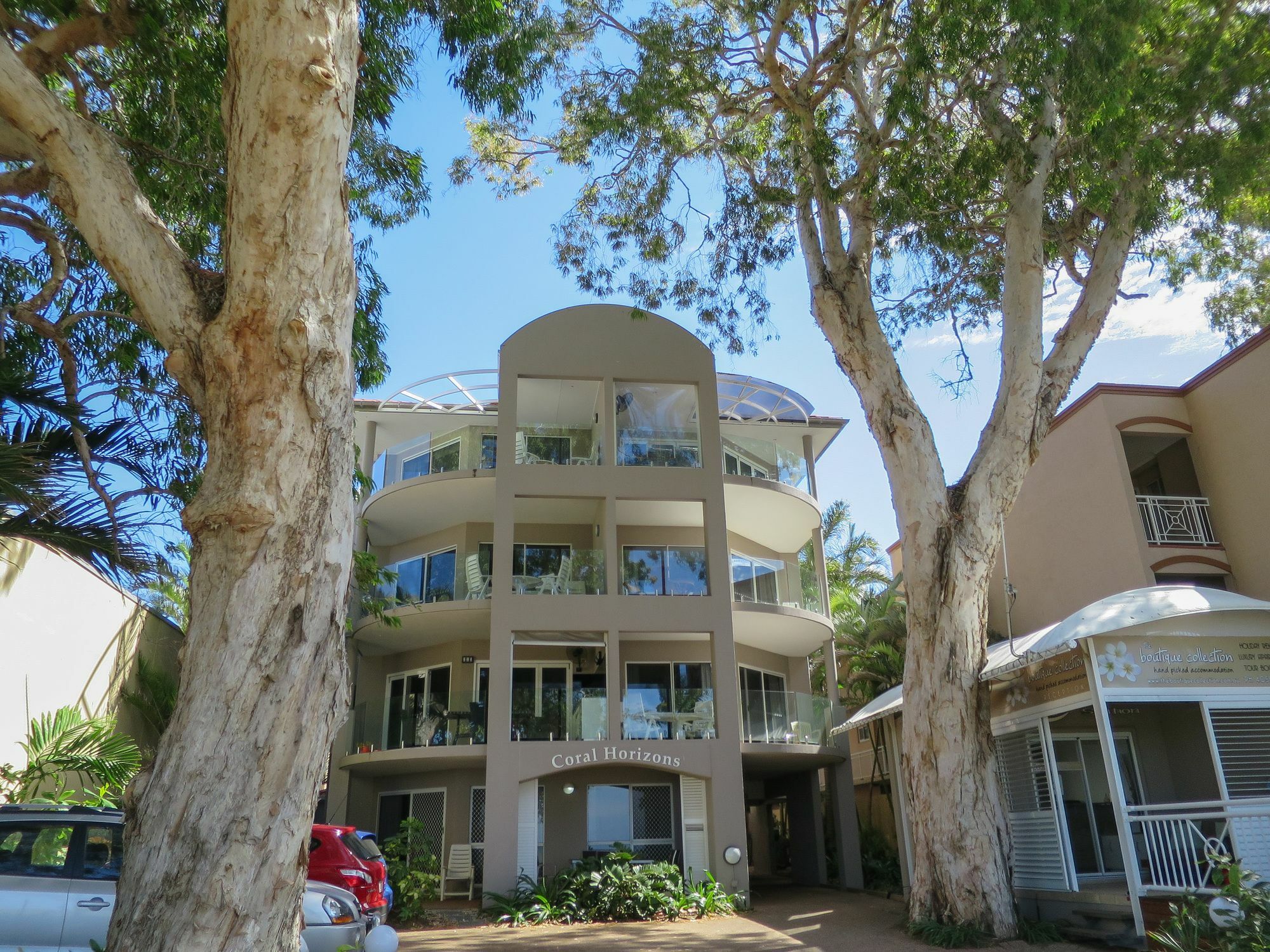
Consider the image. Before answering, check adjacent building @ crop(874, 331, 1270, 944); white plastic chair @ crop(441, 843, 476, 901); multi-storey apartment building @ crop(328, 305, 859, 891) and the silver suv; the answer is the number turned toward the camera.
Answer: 3

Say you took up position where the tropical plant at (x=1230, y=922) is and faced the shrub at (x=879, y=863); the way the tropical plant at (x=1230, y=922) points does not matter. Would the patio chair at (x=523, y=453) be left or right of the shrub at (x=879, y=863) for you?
left

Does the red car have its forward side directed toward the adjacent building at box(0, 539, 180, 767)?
no

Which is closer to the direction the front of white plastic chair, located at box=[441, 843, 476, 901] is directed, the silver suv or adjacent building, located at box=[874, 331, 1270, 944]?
the silver suv

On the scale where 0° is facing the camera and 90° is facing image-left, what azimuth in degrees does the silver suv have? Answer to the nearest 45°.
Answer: approximately 270°

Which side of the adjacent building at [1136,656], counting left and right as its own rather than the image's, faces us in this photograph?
front

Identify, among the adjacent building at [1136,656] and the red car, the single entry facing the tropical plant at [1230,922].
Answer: the adjacent building

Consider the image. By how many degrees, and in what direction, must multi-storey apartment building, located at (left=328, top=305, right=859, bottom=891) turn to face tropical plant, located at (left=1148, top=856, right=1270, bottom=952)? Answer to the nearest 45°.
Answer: approximately 45° to its left

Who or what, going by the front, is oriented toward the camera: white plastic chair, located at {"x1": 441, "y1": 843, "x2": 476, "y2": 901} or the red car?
the white plastic chair

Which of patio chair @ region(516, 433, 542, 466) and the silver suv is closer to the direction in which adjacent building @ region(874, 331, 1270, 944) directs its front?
the silver suv

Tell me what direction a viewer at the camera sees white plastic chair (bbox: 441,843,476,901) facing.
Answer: facing the viewer

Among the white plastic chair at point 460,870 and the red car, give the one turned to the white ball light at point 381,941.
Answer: the white plastic chair

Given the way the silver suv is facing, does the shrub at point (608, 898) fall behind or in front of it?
in front

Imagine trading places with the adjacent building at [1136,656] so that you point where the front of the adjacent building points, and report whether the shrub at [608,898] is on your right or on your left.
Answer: on your right
